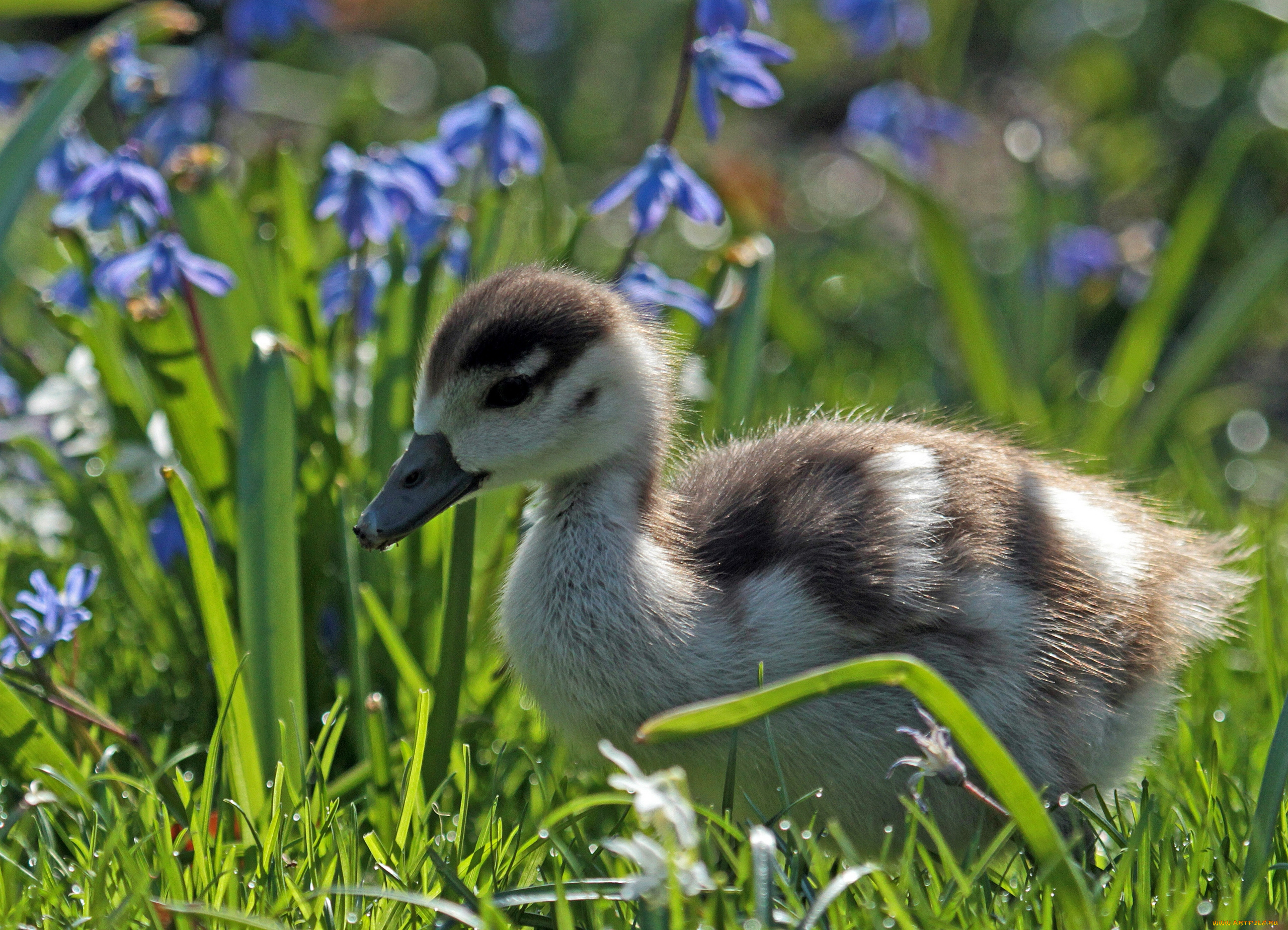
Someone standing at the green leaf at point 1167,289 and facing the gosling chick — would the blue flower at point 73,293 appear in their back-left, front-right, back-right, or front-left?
front-right

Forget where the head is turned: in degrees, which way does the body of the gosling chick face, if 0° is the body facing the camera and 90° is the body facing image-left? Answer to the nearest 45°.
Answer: approximately 90°

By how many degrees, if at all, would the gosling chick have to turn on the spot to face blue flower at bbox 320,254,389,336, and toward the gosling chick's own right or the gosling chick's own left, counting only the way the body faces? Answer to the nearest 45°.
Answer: approximately 45° to the gosling chick's own right

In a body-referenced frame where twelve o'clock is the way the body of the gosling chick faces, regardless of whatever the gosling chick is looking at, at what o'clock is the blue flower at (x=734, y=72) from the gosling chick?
The blue flower is roughly at 2 o'clock from the gosling chick.

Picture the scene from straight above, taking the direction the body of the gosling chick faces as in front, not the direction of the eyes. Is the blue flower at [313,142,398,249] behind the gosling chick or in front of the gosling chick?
in front

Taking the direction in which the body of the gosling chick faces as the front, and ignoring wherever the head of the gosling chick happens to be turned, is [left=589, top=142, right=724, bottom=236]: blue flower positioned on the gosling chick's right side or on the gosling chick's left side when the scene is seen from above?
on the gosling chick's right side

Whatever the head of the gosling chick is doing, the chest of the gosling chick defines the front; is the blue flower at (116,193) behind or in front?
in front

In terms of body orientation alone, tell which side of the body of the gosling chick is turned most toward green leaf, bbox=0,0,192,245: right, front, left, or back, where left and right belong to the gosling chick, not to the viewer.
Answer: front

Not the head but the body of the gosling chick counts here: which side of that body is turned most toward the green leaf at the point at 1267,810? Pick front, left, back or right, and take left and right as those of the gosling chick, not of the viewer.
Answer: back

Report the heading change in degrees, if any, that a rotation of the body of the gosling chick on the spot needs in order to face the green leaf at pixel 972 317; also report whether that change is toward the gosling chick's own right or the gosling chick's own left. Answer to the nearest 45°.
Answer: approximately 90° to the gosling chick's own right

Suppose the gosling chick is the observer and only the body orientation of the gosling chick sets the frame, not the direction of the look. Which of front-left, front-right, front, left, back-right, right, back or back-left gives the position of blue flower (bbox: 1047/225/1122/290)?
right

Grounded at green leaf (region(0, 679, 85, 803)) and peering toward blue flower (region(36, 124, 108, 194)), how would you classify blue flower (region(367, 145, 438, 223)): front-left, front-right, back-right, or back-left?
front-right

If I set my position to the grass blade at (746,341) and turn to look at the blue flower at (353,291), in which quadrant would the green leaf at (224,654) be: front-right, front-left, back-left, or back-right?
front-left

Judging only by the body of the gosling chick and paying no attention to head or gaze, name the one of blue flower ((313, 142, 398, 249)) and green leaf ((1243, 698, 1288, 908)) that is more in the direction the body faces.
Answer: the blue flower
